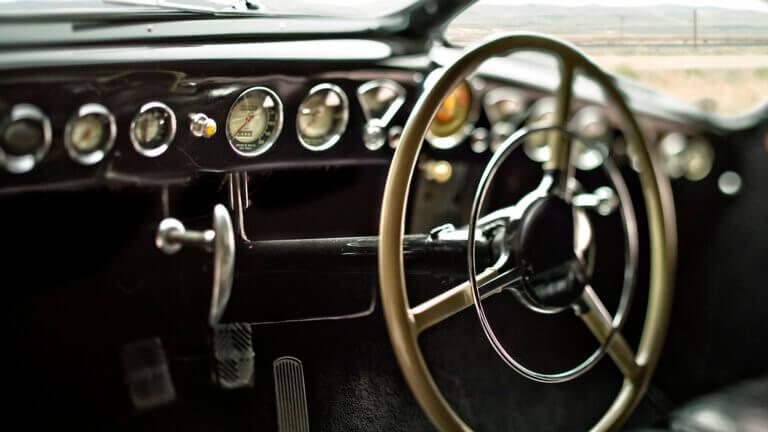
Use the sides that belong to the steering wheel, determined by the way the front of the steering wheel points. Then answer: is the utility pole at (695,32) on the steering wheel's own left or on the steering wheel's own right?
on the steering wheel's own left

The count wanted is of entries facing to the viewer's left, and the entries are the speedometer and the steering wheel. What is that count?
0

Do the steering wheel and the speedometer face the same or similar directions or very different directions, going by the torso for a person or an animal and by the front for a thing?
same or similar directions
